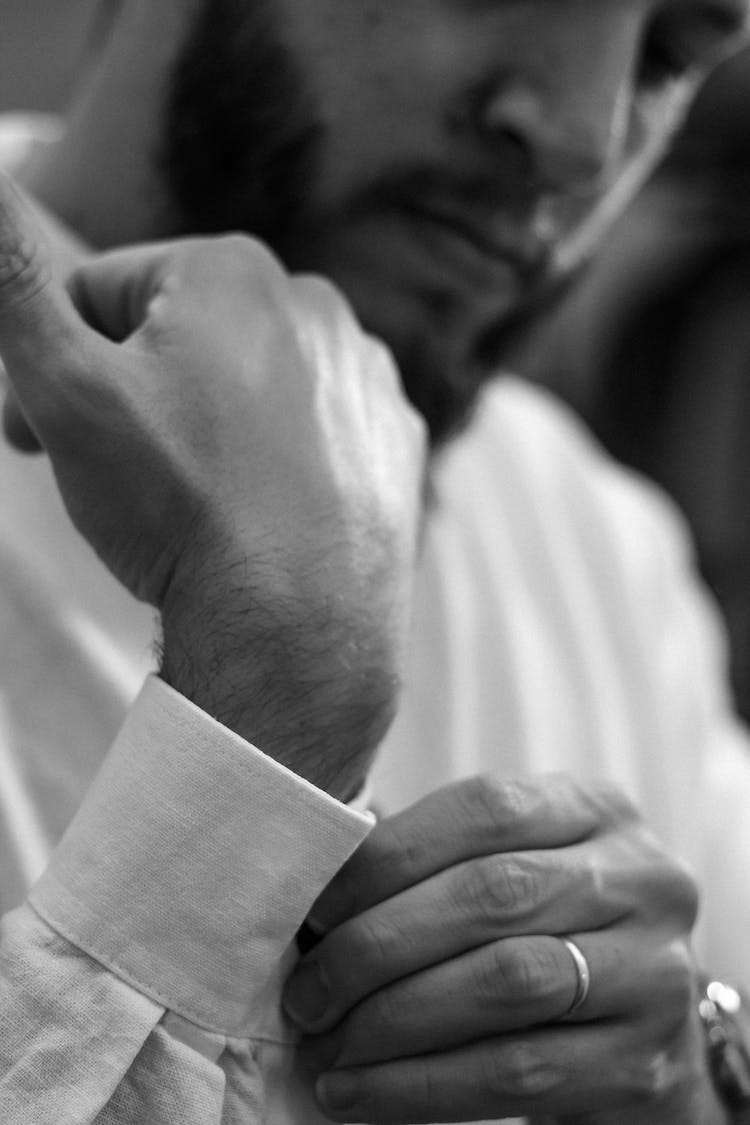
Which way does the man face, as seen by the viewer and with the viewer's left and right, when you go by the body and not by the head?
facing the viewer and to the right of the viewer
